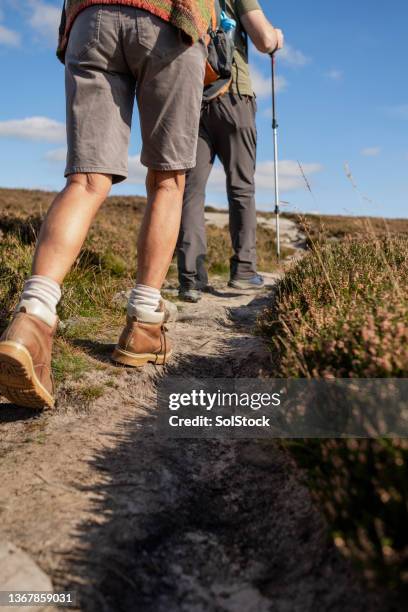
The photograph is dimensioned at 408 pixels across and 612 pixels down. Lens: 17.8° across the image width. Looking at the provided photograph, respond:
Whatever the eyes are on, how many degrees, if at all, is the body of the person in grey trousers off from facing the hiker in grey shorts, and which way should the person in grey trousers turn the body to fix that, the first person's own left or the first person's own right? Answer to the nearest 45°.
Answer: approximately 135° to the first person's own right

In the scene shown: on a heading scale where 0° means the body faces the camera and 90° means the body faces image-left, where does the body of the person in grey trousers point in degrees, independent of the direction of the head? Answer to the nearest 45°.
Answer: approximately 225°

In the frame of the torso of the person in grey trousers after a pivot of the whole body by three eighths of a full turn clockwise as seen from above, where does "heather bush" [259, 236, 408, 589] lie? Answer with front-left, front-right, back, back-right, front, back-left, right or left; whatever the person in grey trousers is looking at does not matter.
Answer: front
